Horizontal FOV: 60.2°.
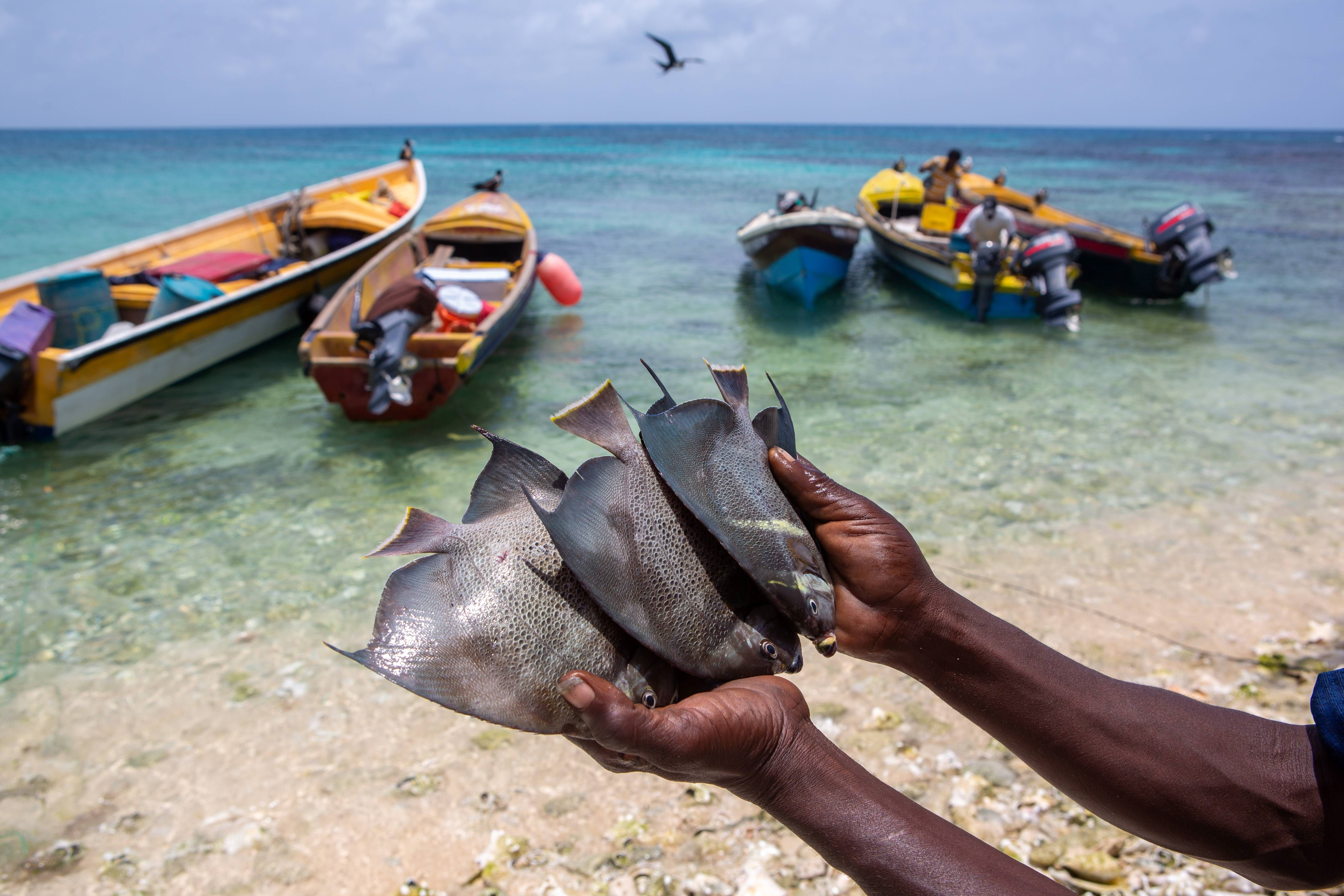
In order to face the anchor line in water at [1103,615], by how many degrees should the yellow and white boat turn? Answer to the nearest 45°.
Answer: approximately 90° to its right

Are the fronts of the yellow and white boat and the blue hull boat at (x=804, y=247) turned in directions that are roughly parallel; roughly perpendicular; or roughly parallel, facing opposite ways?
roughly parallel, facing opposite ways

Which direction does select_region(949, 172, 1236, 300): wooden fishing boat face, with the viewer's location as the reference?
facing away from the viewer and to the left of the viewer

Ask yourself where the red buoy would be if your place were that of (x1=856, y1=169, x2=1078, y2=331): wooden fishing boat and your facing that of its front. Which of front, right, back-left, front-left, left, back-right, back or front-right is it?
left

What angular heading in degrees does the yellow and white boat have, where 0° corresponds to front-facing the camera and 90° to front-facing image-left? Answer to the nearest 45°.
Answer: approximately 225°

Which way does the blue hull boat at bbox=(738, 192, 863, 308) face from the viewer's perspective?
toward the camera

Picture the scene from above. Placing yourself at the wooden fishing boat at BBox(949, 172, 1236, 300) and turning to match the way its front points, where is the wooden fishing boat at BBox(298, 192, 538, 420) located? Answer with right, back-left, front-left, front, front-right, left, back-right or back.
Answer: left

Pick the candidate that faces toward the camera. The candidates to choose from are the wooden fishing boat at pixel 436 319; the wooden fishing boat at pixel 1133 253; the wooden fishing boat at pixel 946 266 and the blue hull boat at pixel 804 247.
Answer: the blue hull boat

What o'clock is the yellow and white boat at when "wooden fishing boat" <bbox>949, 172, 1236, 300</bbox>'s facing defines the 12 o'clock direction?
The yellow and white boat is roughly at 9 o'clock from the wooden fishing boat.

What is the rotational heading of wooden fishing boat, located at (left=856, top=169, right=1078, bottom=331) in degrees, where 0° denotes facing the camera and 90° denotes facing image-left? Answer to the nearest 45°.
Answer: approximately 135°

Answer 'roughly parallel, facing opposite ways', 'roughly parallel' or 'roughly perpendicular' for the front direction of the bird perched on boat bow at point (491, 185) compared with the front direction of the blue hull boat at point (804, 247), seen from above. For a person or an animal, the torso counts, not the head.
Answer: roughly perpendicular

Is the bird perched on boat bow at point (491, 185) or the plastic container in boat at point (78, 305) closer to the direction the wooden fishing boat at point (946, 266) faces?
the bird perched on boat bow

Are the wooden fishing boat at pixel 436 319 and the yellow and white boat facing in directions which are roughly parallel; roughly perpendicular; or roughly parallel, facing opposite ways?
roughly parallel

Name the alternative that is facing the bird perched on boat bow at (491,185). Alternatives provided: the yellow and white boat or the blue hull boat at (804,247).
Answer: the yellow and white boat
